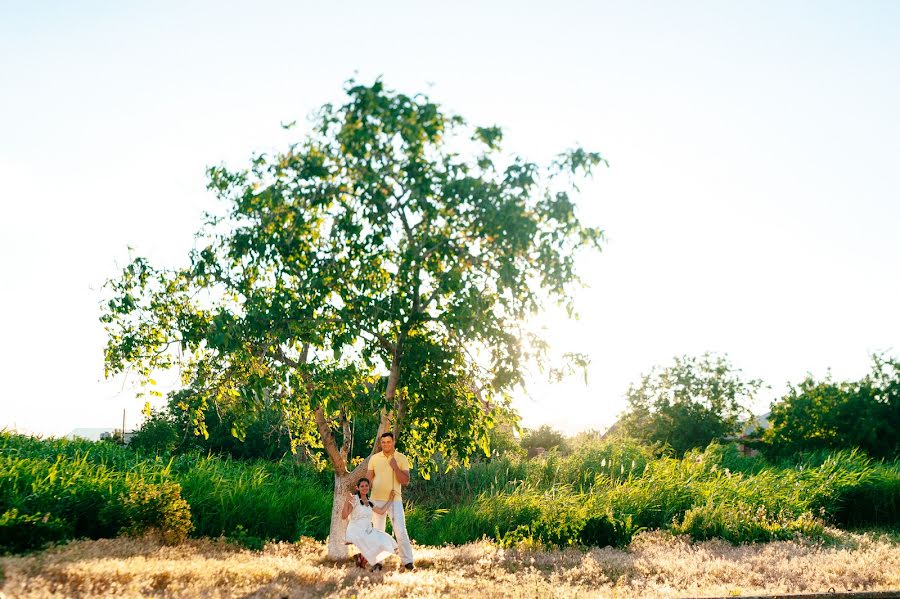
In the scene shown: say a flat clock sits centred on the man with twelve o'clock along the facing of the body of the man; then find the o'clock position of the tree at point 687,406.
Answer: The tree is roughly at 7 o'clock from the man.

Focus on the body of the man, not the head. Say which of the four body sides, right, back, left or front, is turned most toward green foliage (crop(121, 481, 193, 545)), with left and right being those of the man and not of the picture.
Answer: right

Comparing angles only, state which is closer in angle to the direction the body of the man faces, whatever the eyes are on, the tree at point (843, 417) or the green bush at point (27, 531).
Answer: the green bush

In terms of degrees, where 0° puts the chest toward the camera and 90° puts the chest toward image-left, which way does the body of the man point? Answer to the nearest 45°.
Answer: approximately 0°

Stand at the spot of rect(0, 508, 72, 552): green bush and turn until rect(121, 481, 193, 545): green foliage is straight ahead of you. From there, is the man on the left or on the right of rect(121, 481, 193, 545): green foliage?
right

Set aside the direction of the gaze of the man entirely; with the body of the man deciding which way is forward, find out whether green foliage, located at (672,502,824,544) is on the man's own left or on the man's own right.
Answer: on the man's own left

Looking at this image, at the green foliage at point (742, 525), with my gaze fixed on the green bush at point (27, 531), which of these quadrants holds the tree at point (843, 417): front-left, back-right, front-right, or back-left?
back-right

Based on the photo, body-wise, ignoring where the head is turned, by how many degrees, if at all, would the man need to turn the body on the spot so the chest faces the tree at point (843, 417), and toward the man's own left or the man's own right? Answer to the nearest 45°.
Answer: approximately 135° to the man's own left
